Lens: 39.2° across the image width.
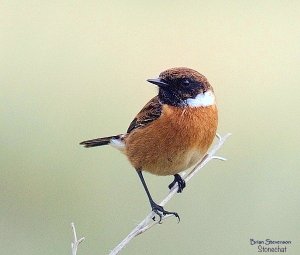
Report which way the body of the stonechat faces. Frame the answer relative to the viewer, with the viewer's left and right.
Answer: facing the viewer and to the right of the viewer
